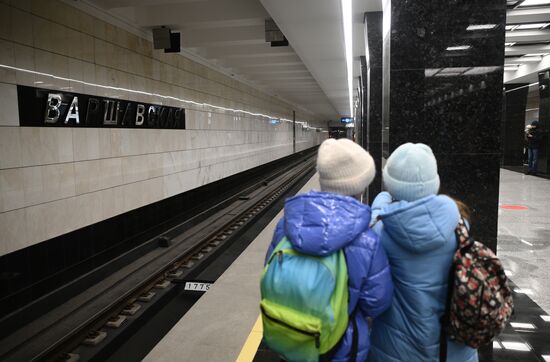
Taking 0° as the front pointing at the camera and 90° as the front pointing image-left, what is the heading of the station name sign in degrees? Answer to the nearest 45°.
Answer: approximately 315°

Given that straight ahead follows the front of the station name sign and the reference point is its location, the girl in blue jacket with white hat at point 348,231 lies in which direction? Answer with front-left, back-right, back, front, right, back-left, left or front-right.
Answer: front-right

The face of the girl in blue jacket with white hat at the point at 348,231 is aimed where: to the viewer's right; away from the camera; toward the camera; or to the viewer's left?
away from the camera

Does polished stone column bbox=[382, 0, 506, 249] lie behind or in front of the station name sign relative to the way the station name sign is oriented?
in front

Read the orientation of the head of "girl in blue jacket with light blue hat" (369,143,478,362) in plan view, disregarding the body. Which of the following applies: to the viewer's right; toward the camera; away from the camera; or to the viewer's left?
away from the camera

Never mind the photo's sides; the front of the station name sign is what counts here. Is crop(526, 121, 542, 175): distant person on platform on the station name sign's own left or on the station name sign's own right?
on the station name sign's own left
